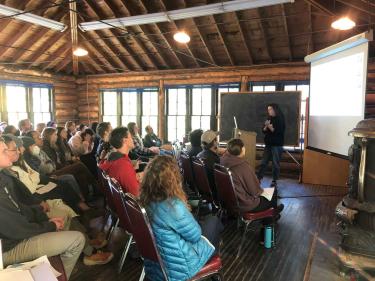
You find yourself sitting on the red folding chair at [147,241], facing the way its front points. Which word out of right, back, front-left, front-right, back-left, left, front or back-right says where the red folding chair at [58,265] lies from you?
back-left

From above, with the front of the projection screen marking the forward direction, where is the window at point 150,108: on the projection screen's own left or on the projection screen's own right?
on the projection screen's own right

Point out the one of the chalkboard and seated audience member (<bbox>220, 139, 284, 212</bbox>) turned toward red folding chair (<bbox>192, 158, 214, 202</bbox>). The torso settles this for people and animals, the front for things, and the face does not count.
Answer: the chalkboard

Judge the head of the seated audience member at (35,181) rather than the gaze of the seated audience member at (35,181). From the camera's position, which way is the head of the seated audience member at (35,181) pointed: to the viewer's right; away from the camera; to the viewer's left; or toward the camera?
to the viewer's right

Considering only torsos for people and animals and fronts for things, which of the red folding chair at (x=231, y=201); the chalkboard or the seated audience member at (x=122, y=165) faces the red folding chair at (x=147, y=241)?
the chalkboard

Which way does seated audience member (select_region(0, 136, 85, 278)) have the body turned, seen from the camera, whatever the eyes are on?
to the viewer's right

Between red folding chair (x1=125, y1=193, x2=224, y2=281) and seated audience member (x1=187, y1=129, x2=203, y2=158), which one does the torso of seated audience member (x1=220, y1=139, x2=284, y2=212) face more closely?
the seated audience member

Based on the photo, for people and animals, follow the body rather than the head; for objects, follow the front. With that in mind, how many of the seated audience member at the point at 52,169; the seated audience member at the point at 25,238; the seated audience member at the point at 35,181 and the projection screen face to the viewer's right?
3

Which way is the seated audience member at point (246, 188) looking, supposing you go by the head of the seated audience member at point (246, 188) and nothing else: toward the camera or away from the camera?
away from the camera

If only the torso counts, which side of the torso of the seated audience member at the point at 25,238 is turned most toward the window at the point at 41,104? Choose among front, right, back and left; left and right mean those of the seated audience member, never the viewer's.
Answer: left

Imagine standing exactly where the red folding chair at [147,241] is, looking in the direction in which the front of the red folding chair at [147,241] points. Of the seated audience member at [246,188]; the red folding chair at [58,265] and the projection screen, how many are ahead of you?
2

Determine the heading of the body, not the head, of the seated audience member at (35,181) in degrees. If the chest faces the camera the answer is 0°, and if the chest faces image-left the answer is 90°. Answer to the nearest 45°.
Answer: approximately 270°
